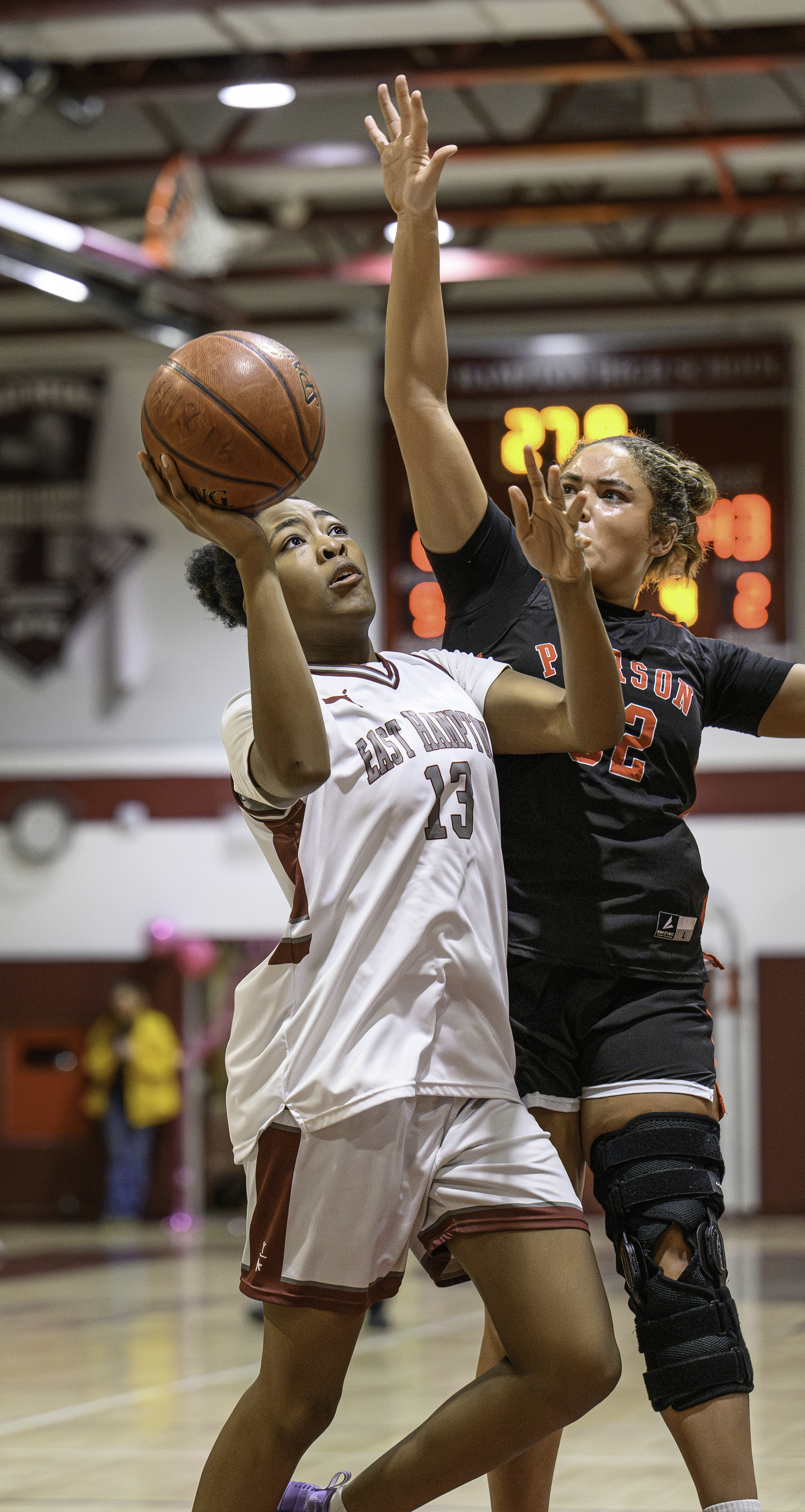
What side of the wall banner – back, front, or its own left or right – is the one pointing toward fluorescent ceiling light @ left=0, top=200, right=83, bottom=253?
front

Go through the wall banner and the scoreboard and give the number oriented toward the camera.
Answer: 2

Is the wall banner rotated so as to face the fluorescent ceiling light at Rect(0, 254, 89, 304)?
yes

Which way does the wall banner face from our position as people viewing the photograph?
facing the viewer

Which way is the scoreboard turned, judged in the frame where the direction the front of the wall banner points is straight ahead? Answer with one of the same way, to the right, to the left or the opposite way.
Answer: the same way

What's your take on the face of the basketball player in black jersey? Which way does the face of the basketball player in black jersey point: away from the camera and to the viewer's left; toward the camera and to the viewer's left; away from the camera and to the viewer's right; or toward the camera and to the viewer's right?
toward the camera and to the viewer's left

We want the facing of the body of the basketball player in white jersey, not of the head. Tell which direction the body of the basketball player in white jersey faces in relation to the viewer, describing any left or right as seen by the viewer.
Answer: facing the viewer and to the right of the viewer

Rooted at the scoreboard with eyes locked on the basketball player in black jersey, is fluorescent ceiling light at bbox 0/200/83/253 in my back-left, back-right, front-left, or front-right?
front-right

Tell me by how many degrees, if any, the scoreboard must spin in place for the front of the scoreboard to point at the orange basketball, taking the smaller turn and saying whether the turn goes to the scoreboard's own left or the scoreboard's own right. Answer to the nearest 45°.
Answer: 0° — it already faces it

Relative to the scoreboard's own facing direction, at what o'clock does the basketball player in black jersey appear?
The basketball player in black jersey is roughly at 12 o'clock from the scoreboard.

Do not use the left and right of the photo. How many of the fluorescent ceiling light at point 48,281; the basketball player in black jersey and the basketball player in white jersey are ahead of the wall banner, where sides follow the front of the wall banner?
3

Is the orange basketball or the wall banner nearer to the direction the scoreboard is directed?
the orange basketball
